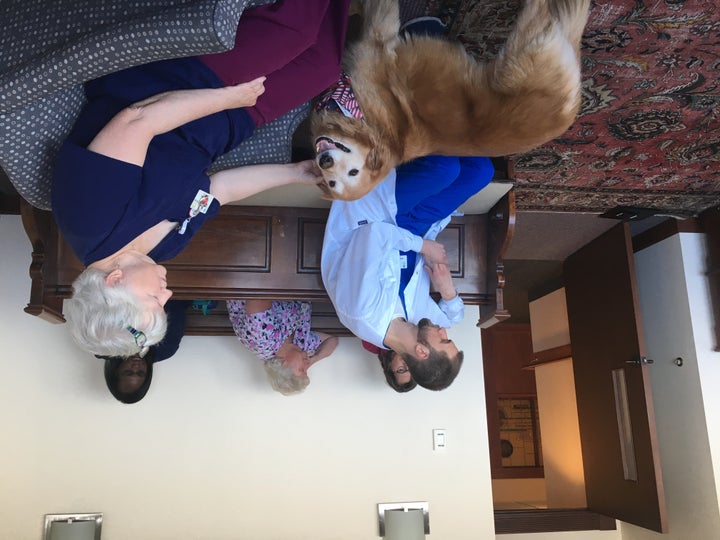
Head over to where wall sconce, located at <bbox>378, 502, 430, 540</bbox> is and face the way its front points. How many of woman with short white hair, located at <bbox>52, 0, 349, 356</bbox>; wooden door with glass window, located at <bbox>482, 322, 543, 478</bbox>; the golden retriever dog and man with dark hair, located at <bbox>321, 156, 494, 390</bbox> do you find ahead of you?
3

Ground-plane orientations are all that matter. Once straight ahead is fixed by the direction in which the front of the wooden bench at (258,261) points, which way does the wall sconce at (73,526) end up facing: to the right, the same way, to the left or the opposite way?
the same way

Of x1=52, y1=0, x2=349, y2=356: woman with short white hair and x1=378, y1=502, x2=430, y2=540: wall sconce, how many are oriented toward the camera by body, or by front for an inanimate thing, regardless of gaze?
1

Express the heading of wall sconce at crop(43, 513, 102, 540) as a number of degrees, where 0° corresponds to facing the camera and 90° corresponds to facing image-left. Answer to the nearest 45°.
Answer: approximately 0°

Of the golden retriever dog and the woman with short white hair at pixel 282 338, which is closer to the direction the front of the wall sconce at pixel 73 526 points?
the golden retriever dog

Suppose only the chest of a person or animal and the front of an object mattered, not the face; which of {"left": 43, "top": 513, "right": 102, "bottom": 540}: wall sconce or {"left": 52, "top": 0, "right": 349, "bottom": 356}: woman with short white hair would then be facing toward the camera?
the wall sconce

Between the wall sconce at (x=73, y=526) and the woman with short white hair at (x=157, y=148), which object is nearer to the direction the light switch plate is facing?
the woman with short white hair

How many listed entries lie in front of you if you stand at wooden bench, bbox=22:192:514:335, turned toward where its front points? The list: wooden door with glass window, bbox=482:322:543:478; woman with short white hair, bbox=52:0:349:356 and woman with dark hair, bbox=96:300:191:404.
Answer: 1

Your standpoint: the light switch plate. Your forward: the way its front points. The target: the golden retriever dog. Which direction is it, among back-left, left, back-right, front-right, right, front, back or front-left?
front

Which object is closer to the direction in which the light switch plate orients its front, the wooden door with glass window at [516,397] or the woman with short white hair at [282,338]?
the woman with short white hair

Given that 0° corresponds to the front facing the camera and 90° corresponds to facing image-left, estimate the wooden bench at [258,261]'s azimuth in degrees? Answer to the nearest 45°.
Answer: approximately 0°

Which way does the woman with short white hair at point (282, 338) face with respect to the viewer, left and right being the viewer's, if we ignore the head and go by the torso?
facing the viewer and to the right of the viewer

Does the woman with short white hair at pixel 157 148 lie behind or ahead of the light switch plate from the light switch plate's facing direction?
ahead
